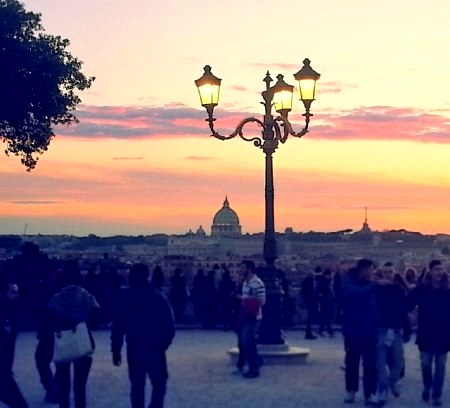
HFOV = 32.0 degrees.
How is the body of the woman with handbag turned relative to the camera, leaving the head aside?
away from the camera

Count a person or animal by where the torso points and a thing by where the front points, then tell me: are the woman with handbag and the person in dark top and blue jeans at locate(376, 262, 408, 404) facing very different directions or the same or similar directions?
very different directions
